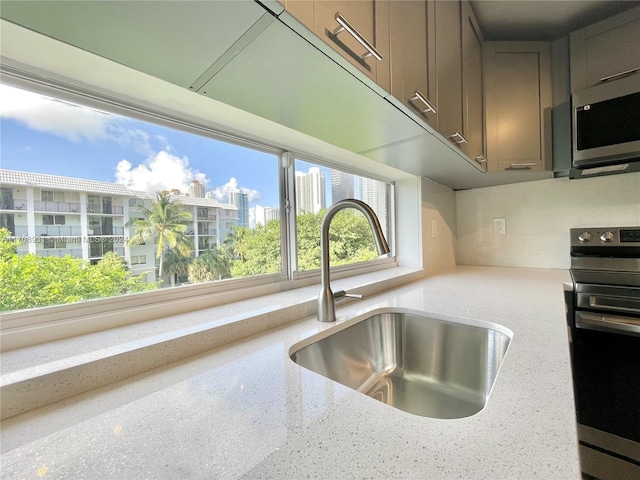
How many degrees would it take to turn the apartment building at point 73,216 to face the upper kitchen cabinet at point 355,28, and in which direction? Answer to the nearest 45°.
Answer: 0° — it already faces it

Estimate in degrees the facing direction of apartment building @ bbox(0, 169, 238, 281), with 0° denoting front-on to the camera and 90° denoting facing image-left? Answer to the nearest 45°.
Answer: approximately 315°

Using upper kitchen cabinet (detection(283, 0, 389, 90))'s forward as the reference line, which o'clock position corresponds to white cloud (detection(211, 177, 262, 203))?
The white cloud is roughly at 6 o'clock from the upper kitchen cabinet.

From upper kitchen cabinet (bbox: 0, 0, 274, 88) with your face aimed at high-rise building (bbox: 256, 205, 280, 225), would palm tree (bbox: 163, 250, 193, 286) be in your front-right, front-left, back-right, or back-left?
front-left

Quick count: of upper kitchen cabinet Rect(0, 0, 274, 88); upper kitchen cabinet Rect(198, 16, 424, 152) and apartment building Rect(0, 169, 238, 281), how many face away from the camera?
0

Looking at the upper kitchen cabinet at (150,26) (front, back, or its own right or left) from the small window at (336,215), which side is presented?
left

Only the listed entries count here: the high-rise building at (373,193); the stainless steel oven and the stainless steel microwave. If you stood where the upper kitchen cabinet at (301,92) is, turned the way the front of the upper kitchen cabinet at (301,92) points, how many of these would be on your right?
0

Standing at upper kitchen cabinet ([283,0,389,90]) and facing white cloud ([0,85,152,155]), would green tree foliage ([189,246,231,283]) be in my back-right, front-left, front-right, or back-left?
front-right

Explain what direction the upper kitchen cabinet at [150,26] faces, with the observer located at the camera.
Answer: facing the viewer and to the right of the viewer

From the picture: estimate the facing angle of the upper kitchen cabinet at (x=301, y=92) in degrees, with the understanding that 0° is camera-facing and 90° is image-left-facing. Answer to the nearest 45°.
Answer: approximately 315°

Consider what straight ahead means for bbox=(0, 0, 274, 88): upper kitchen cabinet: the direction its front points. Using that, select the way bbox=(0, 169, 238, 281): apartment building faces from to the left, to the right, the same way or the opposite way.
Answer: the same way

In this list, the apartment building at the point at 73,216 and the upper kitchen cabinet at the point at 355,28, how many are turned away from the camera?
0

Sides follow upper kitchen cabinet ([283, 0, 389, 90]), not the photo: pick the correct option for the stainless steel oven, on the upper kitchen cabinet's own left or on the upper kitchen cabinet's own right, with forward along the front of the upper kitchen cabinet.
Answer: on the upper kitchen cabinet's own left

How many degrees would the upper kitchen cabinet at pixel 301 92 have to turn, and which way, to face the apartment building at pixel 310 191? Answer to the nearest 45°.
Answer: approximately 135° to its left

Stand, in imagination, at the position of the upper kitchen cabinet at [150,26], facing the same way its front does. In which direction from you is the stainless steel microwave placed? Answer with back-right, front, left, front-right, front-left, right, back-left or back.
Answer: front-left

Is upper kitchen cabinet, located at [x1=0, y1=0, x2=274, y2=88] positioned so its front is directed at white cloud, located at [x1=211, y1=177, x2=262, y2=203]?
no
